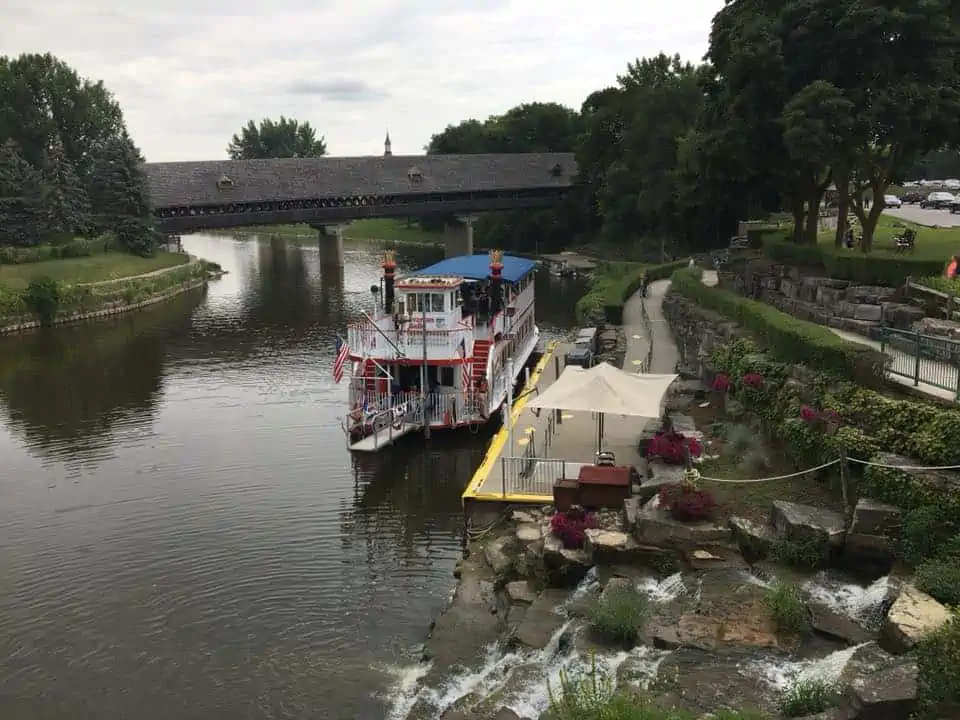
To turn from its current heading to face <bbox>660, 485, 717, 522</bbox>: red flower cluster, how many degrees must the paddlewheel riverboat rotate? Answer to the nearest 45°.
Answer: approximately 90° to its left

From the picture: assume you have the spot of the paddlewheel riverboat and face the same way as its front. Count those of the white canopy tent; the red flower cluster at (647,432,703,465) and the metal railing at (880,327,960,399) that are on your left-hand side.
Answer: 3

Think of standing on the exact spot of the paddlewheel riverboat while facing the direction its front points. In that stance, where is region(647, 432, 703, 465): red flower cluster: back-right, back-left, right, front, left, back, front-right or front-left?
left

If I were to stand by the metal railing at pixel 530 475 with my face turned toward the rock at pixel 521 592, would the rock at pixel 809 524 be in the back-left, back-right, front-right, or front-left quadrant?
front-left

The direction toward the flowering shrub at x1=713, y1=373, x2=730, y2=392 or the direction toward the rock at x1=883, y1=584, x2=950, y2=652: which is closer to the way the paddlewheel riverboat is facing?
the rock

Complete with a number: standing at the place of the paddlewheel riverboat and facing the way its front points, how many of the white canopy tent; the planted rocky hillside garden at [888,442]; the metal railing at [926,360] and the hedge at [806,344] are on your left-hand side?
4

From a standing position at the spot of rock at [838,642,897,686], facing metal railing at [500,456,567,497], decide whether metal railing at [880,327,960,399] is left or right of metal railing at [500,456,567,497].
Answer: right

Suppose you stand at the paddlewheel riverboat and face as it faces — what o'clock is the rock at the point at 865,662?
The rock is roughly at 10 o'clock from the paddlewheel riverboat.

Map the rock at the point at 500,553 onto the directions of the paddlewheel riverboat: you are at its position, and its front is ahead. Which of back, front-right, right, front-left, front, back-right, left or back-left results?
front-left

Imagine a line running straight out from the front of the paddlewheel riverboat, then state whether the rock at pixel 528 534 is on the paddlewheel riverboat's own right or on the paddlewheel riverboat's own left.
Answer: on the paddlewheel riverboat's own left

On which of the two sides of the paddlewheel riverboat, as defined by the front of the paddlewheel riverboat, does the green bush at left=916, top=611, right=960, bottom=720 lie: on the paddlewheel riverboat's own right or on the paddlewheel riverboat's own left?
on the paddlewheel riverboat's own left

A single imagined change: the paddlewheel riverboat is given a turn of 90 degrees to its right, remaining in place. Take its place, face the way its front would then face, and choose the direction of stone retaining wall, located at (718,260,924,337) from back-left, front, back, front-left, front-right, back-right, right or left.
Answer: back-right

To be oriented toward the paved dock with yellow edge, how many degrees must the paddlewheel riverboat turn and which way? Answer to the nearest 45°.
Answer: approximately 90° to its left

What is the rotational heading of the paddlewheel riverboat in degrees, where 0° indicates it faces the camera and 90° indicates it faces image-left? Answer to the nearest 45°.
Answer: approximately 45°

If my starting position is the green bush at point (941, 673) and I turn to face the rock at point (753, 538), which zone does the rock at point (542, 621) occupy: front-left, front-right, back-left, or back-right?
front-left

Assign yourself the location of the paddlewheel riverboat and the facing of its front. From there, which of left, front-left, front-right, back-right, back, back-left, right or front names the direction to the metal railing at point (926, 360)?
left

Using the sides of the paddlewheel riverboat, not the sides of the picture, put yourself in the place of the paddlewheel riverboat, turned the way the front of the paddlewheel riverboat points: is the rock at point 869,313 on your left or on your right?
on your left

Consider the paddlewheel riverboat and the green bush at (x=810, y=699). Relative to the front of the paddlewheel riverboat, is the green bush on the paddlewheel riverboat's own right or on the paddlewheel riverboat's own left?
on the paddlewheel riverboat's own left

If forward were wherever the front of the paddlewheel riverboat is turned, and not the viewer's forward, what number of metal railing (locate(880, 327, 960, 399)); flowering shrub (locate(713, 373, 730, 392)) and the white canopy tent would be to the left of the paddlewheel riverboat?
3

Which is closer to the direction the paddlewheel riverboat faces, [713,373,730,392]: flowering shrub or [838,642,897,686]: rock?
the rock
